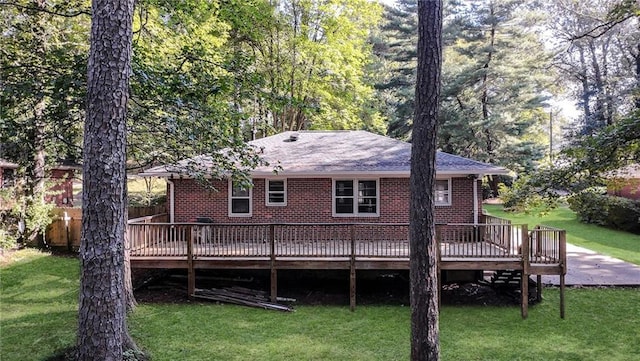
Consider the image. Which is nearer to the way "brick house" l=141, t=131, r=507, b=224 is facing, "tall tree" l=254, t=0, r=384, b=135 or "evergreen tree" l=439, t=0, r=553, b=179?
the tall tree

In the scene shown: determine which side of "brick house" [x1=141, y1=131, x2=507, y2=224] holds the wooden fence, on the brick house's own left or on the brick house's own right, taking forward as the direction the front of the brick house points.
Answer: on the brick house's own left

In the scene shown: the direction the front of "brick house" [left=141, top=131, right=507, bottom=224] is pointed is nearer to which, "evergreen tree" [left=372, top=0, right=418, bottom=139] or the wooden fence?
the evergreen tree

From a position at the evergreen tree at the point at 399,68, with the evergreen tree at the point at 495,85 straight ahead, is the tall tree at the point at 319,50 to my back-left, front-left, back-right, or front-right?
back-right

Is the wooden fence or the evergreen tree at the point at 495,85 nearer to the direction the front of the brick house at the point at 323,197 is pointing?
the evergreen tree

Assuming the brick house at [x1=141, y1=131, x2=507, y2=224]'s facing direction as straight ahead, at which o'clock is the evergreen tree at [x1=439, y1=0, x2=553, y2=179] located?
The evergreen tree is roughly at 1 o'clock from the brick house.

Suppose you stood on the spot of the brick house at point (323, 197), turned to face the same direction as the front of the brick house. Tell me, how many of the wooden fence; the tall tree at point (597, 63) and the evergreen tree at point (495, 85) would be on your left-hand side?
1

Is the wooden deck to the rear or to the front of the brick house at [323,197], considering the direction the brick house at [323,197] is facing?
to the rear

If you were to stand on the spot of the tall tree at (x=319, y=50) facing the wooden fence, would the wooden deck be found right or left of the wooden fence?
left

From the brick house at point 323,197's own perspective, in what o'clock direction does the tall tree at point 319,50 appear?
The tall tree is roughly at 12 o'clock from the brick house.

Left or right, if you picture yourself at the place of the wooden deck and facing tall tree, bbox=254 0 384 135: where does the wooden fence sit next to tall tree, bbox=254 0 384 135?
left

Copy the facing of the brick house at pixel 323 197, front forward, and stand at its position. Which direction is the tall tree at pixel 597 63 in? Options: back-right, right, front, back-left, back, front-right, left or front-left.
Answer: front-right

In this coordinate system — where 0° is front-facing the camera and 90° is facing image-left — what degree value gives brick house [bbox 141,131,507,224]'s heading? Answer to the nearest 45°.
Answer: approximately 180°
